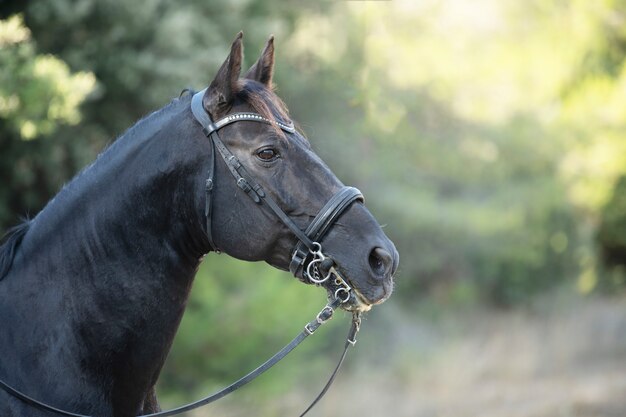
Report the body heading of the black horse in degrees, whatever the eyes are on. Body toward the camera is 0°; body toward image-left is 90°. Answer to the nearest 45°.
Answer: approximately 270°
